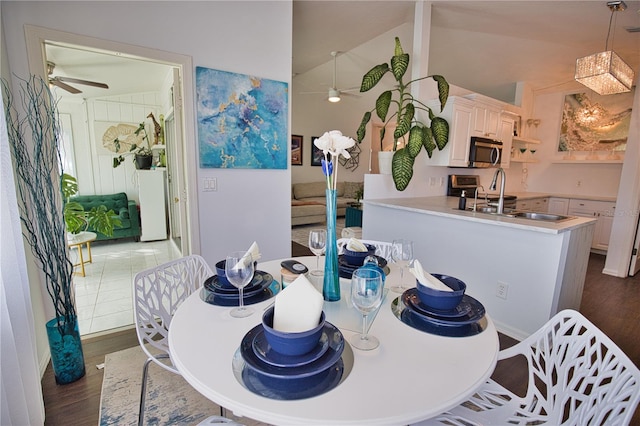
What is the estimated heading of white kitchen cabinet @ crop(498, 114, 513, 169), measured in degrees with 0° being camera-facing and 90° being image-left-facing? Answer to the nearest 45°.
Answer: approximately 315°

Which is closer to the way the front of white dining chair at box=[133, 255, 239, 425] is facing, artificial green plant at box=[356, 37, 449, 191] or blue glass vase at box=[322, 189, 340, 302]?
the blue glass vase

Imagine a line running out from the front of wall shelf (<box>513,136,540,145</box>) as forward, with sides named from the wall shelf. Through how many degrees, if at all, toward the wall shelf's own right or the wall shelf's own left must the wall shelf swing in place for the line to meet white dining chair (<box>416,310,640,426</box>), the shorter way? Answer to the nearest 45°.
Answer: approximately 45° to the wall shelf's own right

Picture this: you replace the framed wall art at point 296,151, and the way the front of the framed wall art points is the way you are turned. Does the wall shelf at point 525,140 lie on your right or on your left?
on your left

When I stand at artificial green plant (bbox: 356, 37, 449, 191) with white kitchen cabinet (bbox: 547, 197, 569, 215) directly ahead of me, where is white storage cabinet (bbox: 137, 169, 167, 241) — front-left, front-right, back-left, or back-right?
back-left

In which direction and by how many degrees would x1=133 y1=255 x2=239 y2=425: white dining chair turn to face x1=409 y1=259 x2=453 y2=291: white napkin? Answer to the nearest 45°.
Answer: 0° — it already faces it

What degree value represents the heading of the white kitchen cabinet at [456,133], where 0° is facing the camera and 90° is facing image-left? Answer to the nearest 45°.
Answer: approximately 315°

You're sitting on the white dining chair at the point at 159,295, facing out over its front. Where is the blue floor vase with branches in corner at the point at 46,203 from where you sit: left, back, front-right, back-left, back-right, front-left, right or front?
back
